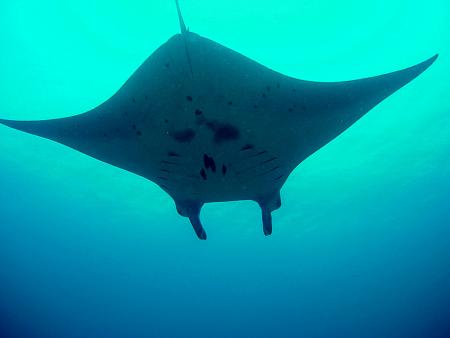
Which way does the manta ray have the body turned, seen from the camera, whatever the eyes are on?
away from the camera
